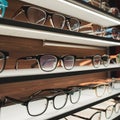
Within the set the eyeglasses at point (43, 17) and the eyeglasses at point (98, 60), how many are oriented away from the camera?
0

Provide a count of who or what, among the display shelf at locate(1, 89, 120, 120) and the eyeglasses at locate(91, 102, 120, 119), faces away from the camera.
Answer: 0

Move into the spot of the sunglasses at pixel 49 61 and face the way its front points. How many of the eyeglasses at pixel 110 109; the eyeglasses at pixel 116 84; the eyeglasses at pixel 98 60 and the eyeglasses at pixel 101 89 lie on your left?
4

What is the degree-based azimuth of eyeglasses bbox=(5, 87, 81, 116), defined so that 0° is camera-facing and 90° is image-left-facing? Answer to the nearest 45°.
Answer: approximately 315°

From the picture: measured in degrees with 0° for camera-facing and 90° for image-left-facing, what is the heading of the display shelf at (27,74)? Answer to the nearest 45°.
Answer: approximately 315°

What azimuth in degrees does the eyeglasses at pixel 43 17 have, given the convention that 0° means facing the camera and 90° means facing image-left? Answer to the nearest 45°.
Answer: approximately 315°
